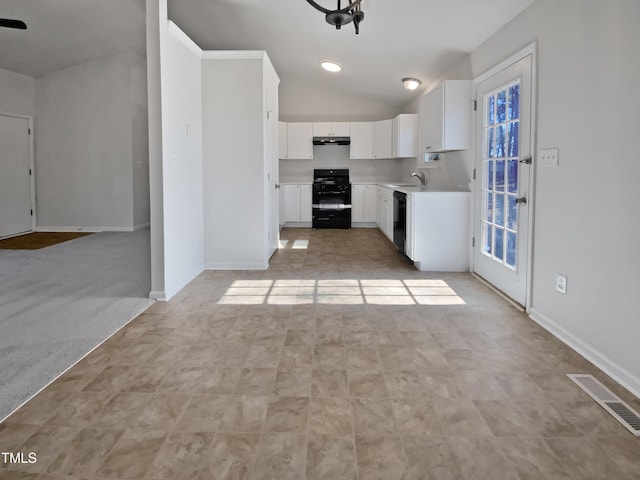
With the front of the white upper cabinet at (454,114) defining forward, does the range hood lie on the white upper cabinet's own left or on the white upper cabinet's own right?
on the white upper cabinet's own right

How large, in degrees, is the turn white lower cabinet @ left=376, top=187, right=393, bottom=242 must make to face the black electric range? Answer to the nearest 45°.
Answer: approximately 45° to its right

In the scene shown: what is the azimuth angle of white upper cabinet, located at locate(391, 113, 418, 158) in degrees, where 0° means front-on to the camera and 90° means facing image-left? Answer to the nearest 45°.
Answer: approximately 90°

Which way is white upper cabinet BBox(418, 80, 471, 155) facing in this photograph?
to the viewer's left

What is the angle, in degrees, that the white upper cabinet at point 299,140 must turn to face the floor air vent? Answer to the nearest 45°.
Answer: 0° — it already faces it

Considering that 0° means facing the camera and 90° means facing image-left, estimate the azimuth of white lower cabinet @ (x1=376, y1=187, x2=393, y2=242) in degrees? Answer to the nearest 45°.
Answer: approximately 90°

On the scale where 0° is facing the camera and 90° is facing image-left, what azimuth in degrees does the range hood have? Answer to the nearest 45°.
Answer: approximately 0°

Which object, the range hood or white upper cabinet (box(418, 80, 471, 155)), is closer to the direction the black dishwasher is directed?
the range hood

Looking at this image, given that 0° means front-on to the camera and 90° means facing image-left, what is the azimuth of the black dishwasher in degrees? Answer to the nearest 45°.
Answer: approximately 90°
